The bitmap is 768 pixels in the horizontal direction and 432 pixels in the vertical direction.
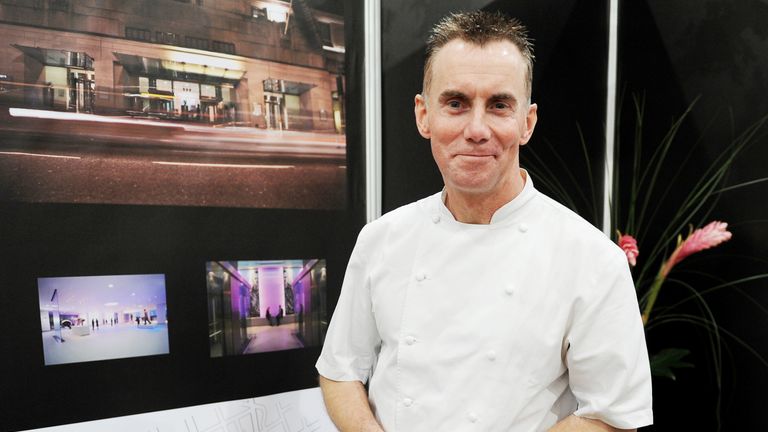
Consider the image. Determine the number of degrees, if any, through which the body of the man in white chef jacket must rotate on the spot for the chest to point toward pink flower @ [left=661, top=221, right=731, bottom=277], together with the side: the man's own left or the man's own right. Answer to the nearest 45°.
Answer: approximately 135° to the man's own left

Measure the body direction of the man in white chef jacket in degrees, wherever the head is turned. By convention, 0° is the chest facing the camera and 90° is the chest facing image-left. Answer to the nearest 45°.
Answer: approximately 0°

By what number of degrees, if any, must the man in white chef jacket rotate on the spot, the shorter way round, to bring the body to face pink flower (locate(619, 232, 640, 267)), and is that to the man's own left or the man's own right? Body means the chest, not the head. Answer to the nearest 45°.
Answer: approximately 135° to the man's own left

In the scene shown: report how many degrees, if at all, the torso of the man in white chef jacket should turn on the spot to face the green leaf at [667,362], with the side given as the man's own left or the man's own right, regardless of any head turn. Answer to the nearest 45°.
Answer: approximately 135° to the man's own left
